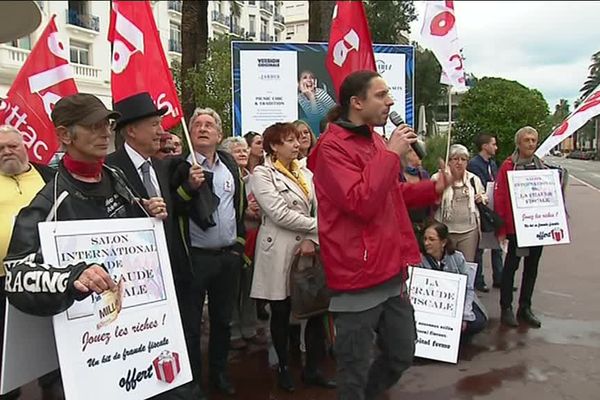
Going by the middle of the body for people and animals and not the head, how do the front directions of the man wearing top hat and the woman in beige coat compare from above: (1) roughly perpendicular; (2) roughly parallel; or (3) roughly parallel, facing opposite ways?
roughly parallel

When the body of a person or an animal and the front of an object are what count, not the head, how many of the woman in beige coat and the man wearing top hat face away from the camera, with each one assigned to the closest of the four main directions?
0

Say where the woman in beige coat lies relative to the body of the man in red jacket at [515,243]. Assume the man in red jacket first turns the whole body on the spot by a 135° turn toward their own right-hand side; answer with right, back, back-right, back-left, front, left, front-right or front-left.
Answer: front-left

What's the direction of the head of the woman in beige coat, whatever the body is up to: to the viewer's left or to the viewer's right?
to the viewer's right

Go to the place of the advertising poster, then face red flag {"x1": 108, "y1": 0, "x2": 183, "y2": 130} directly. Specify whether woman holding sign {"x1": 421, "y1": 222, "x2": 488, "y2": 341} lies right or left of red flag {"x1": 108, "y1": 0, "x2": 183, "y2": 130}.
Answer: left

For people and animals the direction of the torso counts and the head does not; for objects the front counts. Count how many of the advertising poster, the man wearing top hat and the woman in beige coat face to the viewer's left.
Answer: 0

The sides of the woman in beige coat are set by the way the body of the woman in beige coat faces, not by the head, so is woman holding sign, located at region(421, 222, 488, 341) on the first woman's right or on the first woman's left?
on the first woman's left

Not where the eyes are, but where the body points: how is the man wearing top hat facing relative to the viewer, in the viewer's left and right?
facing the viewer and to the right of the viewer

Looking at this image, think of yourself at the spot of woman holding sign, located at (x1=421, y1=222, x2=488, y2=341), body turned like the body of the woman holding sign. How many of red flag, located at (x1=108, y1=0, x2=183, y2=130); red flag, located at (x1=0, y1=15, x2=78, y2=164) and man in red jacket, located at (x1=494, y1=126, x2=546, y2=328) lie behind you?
1

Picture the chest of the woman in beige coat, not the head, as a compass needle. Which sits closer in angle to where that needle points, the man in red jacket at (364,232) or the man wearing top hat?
the man in red jacket

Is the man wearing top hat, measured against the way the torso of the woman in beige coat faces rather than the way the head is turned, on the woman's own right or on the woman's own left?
on the woman's own right

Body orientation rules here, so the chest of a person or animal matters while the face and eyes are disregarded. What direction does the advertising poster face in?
toward the camera

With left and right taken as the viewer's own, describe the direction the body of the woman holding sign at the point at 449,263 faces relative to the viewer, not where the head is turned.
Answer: facing the viewer and to the left of the viewer

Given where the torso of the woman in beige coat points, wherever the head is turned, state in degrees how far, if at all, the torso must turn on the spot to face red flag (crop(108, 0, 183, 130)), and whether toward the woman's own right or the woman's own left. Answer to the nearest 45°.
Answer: approximately 90° to the woman's own right

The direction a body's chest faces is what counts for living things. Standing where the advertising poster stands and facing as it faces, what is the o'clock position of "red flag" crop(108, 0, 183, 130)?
The red flag is roughly at 12 o'clock from the advertising poster.
